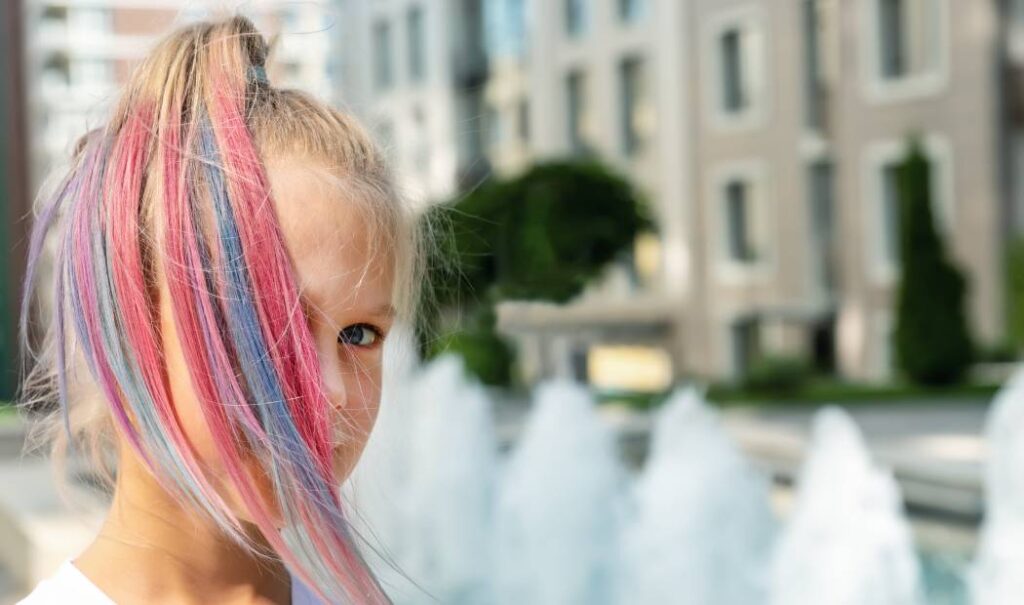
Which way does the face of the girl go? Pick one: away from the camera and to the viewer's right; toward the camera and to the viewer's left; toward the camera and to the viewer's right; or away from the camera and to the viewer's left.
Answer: toward the camera and to the viewer's right

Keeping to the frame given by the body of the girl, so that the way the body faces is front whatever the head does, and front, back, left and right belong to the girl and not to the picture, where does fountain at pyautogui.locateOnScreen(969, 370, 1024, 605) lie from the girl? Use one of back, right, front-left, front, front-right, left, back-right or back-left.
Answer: left

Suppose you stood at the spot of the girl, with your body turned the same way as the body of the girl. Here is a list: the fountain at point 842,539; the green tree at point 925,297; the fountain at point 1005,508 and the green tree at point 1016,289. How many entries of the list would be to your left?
4

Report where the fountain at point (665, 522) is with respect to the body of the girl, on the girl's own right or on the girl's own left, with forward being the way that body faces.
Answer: on the girl's own left

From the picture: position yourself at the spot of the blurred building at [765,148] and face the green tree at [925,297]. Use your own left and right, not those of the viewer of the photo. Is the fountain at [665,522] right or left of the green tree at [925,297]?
right

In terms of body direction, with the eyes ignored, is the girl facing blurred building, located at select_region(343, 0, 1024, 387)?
no

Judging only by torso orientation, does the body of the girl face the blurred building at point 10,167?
no

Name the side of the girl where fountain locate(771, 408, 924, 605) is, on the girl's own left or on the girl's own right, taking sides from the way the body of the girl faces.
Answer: on the girl's own left

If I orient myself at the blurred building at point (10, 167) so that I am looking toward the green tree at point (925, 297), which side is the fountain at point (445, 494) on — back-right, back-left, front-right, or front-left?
front-right

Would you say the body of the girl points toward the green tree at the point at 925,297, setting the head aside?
no
